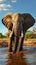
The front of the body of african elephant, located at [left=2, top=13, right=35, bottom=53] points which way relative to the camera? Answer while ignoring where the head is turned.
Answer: toward the camera
